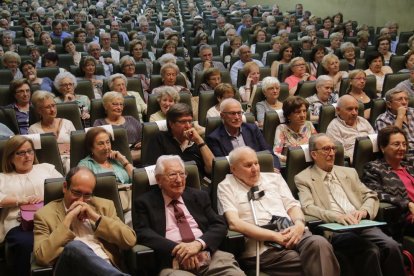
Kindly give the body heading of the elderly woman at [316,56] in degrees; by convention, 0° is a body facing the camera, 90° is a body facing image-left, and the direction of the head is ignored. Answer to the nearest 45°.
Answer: approximately 315°

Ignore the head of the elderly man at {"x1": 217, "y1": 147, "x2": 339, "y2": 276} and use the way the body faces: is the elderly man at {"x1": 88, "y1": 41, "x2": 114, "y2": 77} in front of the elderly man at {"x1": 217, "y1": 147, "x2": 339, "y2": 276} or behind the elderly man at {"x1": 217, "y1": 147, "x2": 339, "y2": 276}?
behind

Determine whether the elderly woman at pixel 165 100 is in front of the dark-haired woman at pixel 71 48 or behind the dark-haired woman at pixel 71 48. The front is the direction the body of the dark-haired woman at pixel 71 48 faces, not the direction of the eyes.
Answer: in front

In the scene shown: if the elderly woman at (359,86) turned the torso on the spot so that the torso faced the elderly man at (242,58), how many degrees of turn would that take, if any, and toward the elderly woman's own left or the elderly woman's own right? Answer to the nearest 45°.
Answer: approximately 180°

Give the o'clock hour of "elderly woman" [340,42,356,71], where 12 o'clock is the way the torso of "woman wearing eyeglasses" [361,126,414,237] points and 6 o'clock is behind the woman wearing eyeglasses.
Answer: The elderly woman is roughly at 7 o'clock from the woman wearing eyeglasses.

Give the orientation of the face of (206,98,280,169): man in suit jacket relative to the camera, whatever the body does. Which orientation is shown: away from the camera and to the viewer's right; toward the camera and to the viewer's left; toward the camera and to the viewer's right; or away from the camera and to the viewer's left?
toward the camera and to the viewer's right

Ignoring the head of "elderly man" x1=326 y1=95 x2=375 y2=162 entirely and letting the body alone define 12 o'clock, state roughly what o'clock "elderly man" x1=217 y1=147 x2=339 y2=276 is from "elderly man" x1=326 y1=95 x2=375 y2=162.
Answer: "elderly man" x1=217 y1=147 x2=339 y2=276 is roughly at 2 o'clock from "elderly man" x1=326 y1=95 x2=375 y2=162.

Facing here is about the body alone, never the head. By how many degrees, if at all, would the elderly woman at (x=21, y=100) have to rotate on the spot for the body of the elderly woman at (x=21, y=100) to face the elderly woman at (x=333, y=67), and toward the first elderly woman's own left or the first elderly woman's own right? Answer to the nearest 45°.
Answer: approximately 45° to the first elderly woman's own left

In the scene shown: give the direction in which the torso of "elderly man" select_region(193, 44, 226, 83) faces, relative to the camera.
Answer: toward the camera

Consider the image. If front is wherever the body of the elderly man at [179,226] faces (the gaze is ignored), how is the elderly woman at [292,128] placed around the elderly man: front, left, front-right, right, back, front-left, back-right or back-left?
left

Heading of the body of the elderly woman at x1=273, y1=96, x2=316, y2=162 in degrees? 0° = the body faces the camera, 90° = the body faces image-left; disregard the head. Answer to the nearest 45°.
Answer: approximately 315°

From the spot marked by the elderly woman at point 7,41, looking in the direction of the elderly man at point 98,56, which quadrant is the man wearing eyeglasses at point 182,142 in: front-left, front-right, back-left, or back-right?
front-right

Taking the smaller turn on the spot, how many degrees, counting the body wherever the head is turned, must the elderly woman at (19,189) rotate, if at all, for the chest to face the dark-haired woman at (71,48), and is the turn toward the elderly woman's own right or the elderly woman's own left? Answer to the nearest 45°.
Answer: approximately 135° to the elderly woman's own left

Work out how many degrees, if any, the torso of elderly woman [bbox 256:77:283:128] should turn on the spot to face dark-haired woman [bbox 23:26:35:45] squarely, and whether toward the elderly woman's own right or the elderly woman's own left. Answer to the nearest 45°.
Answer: approximately 180°

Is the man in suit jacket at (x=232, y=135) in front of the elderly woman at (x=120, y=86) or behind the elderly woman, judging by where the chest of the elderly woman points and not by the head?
in front

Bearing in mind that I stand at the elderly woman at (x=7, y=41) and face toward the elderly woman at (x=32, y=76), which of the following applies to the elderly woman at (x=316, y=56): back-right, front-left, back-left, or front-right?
front-left

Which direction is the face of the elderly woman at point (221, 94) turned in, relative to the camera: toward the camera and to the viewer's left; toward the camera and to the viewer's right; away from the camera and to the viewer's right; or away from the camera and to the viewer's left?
toward the camera and to the viewer's right

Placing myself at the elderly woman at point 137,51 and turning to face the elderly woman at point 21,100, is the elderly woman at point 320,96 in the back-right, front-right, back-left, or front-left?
front-left

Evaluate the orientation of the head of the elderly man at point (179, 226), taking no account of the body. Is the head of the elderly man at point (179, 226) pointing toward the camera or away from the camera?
toward the camera

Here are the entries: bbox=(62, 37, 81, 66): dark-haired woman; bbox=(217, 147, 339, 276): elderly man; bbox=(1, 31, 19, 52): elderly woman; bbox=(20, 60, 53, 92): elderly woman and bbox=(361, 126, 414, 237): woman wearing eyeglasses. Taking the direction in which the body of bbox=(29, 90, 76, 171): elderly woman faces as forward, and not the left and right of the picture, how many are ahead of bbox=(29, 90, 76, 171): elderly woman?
2

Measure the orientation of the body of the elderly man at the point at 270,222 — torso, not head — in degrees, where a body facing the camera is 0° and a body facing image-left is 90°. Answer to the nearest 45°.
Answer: approximately 315°
